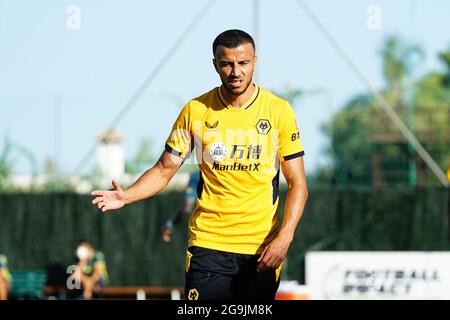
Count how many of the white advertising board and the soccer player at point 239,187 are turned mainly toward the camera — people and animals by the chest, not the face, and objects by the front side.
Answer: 2

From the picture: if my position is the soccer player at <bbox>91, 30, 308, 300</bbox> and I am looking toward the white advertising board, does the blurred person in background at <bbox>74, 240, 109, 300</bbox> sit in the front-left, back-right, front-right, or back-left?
front-left

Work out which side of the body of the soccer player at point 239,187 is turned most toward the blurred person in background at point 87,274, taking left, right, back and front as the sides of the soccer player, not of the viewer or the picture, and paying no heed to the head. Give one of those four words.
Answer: back

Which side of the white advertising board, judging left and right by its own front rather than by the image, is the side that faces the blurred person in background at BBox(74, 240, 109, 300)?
right

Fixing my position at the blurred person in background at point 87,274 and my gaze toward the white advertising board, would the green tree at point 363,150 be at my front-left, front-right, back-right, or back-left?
front-left

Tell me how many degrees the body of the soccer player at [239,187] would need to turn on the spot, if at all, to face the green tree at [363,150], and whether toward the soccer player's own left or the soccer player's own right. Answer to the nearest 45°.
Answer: approximately 180°

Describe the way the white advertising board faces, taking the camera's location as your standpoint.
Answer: facing the viewer

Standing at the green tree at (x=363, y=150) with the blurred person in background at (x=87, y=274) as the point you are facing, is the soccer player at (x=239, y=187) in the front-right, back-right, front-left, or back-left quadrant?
front-left

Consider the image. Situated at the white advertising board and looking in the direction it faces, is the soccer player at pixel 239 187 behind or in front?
in front

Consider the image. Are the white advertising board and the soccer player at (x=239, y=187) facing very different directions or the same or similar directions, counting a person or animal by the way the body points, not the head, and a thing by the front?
same or similar directions

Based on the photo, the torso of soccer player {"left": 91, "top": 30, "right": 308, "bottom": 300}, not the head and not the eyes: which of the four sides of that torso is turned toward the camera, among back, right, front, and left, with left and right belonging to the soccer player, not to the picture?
front
